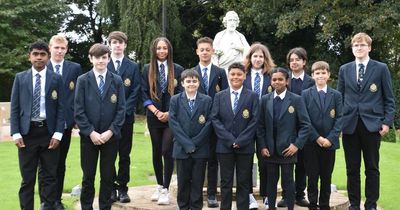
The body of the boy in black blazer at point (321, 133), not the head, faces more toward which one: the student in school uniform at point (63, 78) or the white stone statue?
the student in school uniform

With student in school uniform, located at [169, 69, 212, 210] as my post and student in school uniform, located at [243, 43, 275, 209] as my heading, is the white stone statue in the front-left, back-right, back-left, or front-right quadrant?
front-left

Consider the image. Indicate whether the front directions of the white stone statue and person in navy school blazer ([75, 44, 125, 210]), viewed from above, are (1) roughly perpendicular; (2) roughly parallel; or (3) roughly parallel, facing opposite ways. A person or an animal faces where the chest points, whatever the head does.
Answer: roughly parallel

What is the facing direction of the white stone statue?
toward the camera

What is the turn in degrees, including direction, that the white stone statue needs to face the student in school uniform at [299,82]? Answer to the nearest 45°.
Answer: approximately 45° to its left

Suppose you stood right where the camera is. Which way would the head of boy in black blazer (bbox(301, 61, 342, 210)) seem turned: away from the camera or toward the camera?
toward the camera

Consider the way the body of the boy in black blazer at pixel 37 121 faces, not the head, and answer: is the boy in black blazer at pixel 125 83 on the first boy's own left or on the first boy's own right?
on the first boy's own left

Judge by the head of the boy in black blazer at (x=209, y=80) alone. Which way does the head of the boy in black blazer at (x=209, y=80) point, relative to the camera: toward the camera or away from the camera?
toward the camera

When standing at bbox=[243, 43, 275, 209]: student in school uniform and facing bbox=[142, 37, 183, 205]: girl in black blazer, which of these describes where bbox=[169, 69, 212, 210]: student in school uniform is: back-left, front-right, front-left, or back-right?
front-left

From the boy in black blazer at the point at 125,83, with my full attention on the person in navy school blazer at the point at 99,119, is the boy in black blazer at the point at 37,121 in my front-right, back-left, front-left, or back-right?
front-right

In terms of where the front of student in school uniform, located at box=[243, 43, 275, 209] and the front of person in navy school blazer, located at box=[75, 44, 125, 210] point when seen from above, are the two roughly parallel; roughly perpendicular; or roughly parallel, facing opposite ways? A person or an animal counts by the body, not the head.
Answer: roughly parallel

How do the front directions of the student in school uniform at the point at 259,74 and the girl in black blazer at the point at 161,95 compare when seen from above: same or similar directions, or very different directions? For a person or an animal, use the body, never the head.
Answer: same or similar directions

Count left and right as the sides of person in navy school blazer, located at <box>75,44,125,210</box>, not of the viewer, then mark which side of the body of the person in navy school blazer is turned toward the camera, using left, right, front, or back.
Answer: front

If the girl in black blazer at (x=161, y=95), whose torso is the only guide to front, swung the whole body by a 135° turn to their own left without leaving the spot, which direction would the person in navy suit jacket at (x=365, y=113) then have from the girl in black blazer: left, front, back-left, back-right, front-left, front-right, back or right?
front-right

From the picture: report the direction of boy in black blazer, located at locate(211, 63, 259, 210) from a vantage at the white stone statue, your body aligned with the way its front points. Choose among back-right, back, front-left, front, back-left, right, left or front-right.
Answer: front

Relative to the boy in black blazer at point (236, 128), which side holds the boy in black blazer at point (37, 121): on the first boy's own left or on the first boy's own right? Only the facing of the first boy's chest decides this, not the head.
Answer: on the first boy's own right

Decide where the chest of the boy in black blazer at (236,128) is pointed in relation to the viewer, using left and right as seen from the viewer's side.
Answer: facing the viewer
